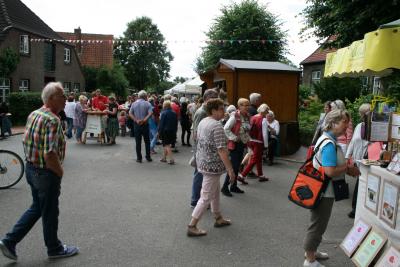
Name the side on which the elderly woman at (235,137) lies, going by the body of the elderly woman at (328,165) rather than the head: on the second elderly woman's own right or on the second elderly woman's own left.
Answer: on the second elderly woman's own left

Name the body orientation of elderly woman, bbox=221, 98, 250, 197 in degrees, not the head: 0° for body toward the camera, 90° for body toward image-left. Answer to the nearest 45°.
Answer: approximately 315°

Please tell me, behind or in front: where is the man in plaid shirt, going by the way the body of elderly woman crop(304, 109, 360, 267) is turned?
behind

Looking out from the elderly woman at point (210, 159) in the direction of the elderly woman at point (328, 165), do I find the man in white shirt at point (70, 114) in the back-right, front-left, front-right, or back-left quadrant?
back-left

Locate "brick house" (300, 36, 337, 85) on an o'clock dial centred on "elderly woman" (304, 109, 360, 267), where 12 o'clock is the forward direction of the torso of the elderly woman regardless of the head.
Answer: The brick house is roughly at 9 o'clock from the elderly woman.

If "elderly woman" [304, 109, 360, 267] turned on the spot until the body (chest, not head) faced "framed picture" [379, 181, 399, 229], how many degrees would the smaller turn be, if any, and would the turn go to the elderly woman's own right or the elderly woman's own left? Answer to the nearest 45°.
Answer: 0° — they already face it

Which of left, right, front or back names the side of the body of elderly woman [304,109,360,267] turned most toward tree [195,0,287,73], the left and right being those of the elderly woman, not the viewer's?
left

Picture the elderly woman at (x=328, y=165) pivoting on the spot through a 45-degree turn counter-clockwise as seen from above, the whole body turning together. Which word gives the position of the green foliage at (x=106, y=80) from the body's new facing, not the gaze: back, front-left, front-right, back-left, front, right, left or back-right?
left

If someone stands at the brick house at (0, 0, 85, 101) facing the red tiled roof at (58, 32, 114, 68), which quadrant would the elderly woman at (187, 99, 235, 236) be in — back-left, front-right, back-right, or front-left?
back-right

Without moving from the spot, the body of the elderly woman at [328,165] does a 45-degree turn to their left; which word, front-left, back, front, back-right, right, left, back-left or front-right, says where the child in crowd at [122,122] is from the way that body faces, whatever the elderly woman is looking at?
left

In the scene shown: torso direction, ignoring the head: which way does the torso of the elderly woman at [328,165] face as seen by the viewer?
to the viewer's right
